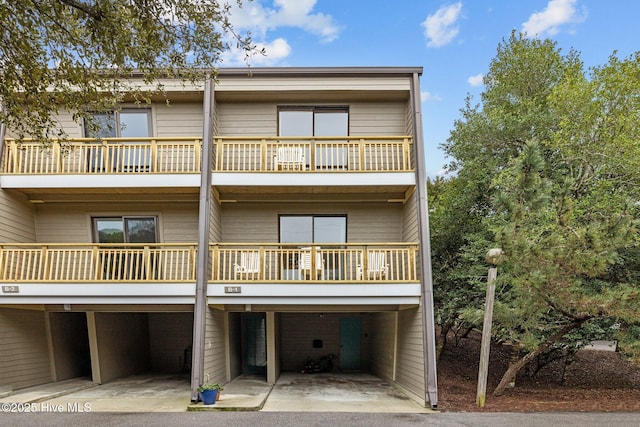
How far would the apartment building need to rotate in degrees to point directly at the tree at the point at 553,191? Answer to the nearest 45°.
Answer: approximately 90° to its left

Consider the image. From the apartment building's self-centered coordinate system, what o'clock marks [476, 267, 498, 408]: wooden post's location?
The wooden post is roughly at 10 o'clock from the apartment building.

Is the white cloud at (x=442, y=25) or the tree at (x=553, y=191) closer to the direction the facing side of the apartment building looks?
the tree

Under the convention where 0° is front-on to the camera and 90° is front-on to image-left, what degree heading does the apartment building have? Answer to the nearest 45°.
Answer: approximately 0°

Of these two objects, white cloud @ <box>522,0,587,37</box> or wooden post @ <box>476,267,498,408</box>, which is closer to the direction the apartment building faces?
the wooden post

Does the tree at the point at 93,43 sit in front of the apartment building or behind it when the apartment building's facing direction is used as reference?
in front
